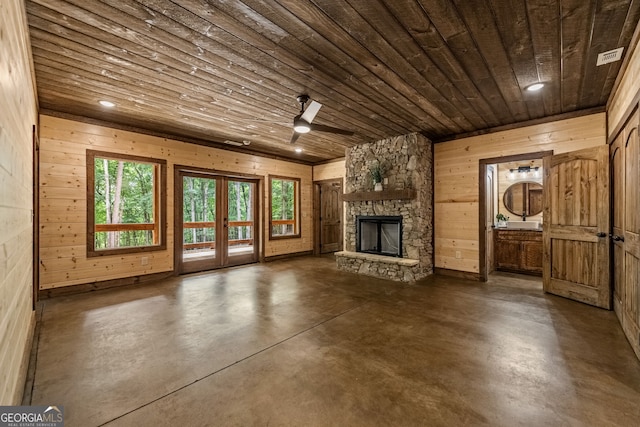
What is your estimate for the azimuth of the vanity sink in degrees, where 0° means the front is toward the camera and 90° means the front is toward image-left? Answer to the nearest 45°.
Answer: approximately 0°

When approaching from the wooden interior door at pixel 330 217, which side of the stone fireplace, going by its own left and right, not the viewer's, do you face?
right

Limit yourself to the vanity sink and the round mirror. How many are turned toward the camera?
2

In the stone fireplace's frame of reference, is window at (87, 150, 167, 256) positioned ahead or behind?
ahead

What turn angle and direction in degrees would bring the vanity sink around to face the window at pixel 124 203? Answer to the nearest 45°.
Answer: approximately 45° to its right

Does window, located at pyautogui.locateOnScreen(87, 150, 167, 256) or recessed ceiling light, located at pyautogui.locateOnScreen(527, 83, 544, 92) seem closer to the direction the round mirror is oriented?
the recessed ceiling light

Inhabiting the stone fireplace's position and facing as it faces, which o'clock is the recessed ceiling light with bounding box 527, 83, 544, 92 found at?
The recessed ceiling light is roughly at 9 o'clock from the stone fireplace.

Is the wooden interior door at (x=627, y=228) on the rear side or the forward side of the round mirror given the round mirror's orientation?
on the forward side

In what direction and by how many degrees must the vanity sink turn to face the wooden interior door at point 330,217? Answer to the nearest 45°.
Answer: approximately 90° to its right

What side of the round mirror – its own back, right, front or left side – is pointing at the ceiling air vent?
front
